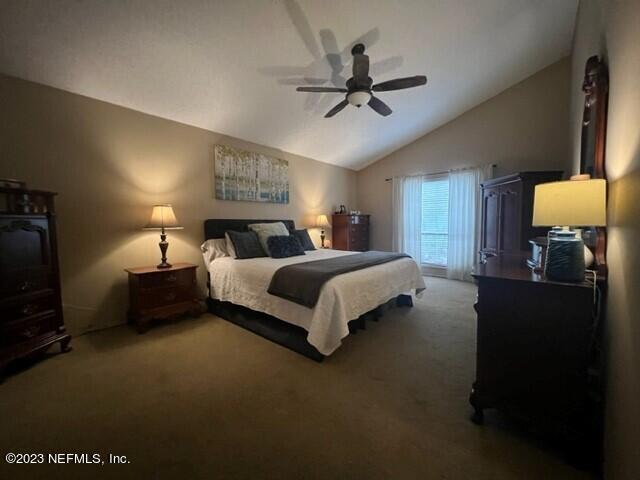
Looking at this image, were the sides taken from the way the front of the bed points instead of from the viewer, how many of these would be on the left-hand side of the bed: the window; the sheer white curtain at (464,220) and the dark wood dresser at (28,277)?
2

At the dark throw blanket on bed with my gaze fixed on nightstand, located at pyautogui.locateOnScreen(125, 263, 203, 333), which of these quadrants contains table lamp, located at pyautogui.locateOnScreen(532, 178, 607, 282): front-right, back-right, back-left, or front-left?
back-left

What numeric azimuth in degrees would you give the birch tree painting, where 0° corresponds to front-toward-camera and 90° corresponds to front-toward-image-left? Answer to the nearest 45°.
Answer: approximately 315°

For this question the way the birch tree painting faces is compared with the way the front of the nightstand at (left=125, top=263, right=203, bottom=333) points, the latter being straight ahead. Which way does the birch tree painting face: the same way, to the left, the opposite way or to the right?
the same way

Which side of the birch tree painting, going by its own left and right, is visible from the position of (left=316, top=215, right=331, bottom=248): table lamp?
left

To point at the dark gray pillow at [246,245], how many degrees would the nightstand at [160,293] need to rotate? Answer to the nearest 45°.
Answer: approximately 45° to its left

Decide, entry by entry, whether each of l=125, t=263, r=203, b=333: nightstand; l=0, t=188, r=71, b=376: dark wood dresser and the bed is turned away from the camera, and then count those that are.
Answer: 0

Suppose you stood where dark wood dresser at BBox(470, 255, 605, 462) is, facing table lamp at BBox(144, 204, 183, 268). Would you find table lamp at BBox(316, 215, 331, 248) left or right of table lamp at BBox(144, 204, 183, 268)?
right

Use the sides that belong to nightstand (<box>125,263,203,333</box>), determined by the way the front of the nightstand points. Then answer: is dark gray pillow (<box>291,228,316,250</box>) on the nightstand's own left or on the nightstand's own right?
on the nightstand's own left

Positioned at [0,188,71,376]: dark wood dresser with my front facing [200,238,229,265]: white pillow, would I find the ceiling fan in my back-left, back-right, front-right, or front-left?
front-right

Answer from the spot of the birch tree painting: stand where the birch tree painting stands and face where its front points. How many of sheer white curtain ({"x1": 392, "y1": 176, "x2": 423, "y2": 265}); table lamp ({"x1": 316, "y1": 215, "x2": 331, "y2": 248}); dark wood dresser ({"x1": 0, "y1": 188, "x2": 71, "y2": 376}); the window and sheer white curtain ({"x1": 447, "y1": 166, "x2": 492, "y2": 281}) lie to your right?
1
